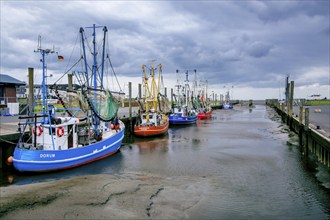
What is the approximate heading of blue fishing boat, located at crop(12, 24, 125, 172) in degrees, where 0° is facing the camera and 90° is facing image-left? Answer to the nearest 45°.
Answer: approximately 225°

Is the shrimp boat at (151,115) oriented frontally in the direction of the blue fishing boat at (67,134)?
no

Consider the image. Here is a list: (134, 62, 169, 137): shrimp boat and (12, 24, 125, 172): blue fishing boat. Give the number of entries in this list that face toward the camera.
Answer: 0

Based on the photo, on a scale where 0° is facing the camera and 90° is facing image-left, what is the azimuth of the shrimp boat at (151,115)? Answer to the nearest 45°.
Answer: approximately 225°

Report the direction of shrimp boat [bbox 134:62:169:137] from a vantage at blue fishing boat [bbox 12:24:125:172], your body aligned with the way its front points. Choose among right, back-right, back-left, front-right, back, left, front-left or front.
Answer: front

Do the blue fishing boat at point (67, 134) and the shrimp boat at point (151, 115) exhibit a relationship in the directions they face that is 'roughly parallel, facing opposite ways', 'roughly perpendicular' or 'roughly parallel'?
roughly parallel
